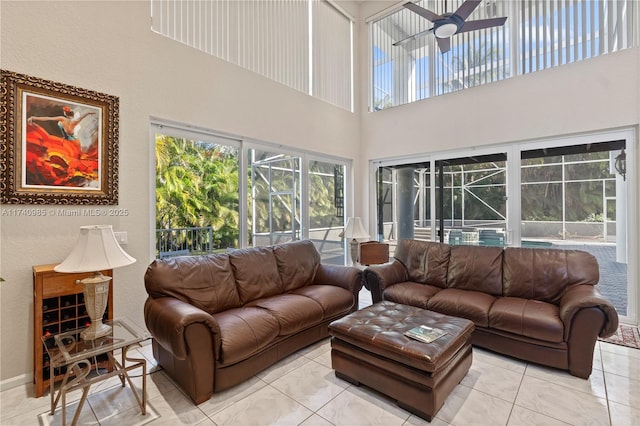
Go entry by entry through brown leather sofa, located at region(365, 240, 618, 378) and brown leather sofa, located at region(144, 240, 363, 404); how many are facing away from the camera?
0

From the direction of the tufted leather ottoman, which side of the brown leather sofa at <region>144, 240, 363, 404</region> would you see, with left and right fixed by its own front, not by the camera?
front

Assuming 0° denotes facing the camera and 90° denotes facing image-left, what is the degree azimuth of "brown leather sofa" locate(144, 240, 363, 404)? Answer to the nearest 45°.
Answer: approximately 315°

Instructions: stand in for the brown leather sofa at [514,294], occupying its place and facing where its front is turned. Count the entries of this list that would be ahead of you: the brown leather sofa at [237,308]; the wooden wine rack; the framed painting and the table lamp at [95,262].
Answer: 4

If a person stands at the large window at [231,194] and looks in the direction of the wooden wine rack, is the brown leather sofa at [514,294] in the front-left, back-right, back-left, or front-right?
back-left

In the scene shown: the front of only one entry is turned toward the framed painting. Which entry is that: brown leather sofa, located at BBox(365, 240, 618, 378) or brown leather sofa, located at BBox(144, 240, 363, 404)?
brown leather sofa, located at BBox(365, 240, 618, 378)

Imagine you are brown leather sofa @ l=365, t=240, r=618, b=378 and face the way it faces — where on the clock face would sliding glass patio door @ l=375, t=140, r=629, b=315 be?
The sliding glass patio door is roughly at 5 o'clock from the brown leather sofa.

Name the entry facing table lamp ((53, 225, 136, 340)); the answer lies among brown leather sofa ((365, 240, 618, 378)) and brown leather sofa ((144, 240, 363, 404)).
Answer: brown leather sofa ((365, 240, 618, 378))

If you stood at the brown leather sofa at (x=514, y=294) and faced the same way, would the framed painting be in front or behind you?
in front

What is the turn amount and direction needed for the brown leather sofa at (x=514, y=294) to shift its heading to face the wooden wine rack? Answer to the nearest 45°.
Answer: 0° — it already faces it

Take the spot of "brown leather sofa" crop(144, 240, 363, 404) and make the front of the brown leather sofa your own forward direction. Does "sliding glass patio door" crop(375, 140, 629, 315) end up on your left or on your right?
on your left

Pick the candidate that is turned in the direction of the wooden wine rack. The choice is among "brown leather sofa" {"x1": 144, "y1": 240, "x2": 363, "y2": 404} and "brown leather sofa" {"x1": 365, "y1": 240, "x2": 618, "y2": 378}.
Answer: "brown leather sofa" {"x1": 365, "y1": 240, "x2": 618, "y2": 378}

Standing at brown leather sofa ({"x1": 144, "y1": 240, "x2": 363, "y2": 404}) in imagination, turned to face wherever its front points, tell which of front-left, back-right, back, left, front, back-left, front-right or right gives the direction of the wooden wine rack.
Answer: back-right
